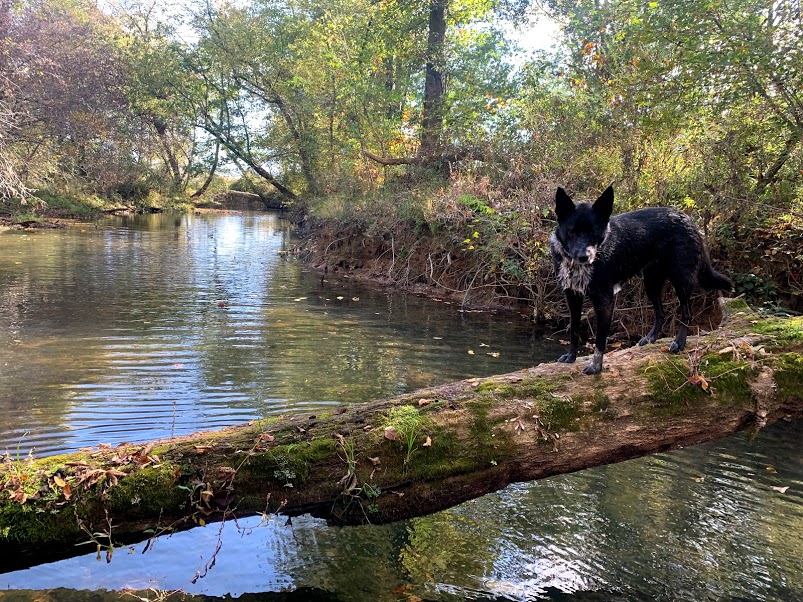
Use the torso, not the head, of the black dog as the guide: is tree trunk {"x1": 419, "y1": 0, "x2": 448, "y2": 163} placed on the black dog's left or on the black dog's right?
on the black dog's right

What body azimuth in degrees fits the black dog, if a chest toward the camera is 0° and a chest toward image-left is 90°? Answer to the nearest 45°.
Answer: approximately 45°

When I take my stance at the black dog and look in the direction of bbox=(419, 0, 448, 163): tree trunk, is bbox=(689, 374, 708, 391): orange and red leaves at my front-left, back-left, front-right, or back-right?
back-right

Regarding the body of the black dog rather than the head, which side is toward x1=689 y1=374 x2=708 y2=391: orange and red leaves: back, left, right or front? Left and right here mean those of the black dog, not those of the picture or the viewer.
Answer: left
